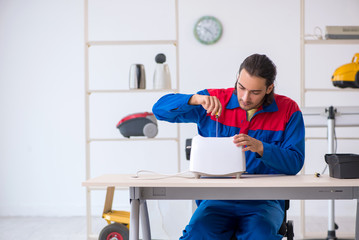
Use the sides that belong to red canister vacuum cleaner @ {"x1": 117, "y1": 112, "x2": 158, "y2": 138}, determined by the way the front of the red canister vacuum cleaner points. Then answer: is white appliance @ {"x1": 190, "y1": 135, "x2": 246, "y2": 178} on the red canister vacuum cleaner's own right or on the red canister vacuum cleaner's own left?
on the red canister vacuum cleaner's own left

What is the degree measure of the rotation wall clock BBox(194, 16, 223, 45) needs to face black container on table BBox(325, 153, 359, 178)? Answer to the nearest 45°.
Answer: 0° — it already faces it

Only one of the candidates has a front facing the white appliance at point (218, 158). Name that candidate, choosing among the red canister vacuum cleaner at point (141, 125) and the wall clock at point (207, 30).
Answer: the wall clock

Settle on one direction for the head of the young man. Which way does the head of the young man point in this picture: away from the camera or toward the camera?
toward the camera

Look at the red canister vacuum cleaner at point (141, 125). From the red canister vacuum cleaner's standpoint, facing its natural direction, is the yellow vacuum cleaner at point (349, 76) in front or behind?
behind

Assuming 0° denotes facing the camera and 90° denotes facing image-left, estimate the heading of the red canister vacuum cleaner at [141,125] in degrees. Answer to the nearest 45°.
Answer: approximately 90°

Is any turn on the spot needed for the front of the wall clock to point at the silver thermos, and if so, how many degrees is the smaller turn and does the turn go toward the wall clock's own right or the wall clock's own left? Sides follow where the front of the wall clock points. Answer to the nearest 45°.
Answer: approximately 45° to the wall clock's own right

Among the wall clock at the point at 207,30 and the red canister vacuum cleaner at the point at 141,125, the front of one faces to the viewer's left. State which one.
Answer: the red canister vacuum cleaner

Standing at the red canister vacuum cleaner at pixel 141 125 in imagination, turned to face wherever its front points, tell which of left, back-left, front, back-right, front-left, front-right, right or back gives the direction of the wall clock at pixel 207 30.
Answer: back-right

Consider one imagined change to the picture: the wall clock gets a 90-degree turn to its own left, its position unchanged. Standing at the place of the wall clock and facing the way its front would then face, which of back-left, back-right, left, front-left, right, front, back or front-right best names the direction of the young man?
right

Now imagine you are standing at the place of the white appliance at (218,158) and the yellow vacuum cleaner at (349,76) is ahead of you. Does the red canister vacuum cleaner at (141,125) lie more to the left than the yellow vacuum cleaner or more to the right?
left

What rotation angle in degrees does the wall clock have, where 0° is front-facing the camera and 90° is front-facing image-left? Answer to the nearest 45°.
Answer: approximately 0°

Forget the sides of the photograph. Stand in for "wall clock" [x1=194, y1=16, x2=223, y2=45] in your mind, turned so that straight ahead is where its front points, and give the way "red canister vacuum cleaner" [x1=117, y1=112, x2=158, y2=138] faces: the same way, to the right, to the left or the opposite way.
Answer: to the right

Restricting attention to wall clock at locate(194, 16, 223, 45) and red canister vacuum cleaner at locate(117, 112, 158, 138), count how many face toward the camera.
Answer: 1
